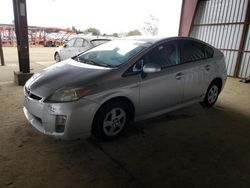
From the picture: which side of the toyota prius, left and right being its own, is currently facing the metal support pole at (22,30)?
right

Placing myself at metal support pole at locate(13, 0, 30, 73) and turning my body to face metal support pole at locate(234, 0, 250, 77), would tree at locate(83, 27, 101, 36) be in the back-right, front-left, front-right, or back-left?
front-left

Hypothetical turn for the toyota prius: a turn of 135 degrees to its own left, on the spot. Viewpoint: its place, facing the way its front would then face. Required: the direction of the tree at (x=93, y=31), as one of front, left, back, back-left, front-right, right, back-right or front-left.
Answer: left

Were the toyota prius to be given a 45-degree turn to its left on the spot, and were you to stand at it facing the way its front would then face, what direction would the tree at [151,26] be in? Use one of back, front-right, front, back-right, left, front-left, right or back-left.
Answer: back

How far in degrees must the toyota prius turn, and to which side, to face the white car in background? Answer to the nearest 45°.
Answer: approximately 135° to its right

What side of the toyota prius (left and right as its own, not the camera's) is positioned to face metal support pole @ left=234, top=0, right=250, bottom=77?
back

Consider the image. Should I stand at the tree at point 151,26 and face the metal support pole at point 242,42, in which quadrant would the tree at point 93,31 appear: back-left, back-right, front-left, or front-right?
back-right
